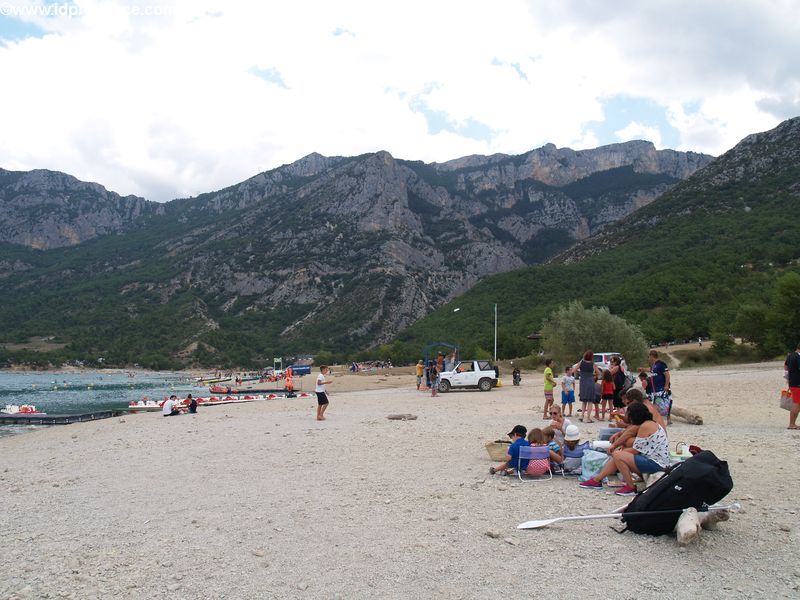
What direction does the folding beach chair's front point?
away from the camera

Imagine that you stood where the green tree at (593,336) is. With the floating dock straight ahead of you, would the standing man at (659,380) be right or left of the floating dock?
left

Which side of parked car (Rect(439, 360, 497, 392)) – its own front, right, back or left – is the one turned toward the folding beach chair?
left

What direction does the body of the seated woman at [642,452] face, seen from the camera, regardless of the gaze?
to the viewer's left

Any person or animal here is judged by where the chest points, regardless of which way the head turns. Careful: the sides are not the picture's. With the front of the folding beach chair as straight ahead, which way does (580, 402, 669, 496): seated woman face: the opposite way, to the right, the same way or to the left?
to the left

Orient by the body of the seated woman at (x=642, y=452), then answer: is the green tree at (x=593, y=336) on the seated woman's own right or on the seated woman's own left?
on the seated woman's own right

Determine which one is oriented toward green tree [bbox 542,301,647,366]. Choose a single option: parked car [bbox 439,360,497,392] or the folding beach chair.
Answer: the folding beach chair

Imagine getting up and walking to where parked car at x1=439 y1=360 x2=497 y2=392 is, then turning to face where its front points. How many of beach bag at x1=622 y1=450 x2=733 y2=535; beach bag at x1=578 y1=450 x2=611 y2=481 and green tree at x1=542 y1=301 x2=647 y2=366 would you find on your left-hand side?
2
